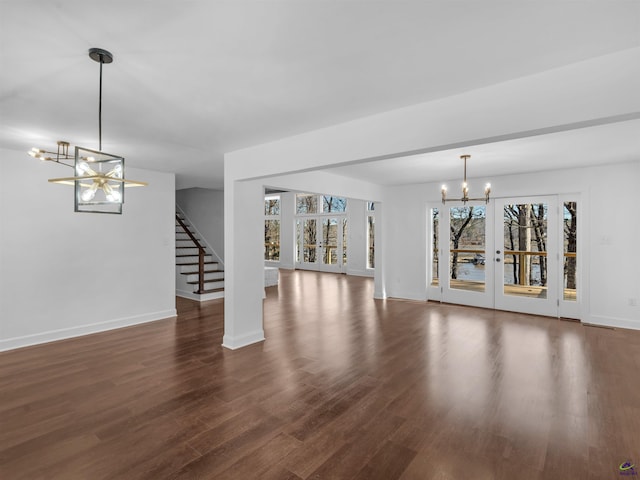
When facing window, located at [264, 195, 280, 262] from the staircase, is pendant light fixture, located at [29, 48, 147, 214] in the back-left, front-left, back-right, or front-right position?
back-right

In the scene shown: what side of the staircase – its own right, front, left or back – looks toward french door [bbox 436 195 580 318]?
front

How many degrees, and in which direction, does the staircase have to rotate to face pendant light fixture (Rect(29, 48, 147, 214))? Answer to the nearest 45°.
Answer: approximately 45° to its right

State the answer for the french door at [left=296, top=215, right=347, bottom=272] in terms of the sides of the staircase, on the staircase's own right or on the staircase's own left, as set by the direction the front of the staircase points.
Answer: on the staircase's own left

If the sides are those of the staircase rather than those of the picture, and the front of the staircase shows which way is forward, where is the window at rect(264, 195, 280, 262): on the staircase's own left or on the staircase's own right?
on the staircase's own left

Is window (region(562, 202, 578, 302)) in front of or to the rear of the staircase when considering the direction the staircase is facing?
in front

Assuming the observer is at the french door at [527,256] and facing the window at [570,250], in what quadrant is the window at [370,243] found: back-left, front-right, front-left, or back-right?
back-left

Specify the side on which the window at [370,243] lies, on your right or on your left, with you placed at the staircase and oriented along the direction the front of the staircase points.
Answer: on your left

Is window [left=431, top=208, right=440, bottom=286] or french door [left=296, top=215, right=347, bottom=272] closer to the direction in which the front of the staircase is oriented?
the window

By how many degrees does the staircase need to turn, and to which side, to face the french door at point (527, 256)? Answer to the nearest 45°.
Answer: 0° — it already faces it

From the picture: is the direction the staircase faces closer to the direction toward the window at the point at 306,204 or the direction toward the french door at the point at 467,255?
the french door
